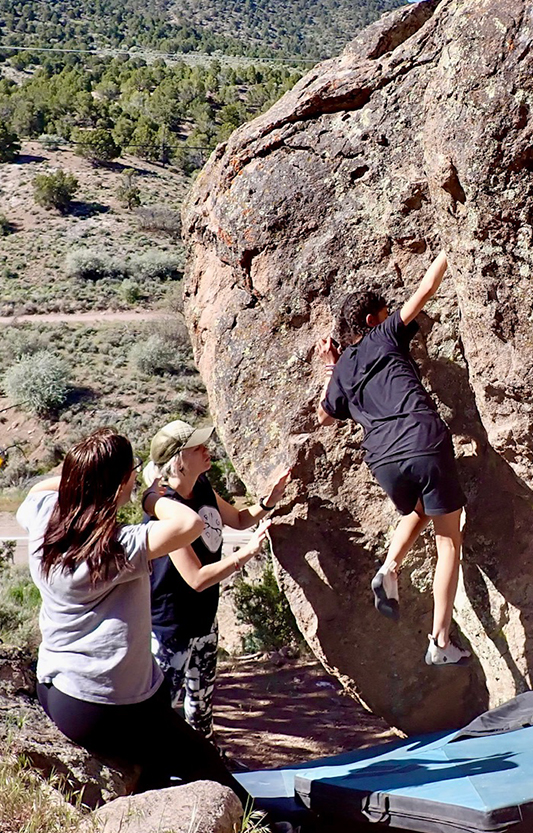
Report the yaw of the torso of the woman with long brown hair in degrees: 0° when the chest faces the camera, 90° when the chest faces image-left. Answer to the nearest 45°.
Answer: approximately 225°

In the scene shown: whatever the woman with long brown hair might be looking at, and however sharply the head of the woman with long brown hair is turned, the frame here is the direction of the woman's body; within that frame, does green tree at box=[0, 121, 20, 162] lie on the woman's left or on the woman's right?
on the woman's left

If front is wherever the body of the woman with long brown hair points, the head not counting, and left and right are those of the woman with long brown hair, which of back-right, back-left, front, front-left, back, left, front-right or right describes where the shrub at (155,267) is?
front-left

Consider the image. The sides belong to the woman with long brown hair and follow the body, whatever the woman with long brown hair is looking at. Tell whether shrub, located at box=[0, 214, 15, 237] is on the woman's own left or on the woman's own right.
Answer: on the woman's own left

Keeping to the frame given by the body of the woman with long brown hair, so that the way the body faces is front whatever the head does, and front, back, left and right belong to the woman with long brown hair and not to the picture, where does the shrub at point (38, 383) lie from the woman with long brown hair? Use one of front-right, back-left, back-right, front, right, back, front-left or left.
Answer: front-left

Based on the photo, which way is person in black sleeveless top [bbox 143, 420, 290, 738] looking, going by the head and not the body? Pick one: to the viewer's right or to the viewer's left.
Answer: to the viewer's right

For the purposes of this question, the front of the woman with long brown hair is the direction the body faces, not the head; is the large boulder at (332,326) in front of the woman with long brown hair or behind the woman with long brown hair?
in front

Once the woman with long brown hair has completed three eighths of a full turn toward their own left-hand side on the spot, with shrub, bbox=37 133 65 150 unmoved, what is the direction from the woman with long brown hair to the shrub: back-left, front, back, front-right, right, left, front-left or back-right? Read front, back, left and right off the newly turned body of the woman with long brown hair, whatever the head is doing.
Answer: right

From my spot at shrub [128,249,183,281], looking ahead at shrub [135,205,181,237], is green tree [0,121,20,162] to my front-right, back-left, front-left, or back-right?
front-left

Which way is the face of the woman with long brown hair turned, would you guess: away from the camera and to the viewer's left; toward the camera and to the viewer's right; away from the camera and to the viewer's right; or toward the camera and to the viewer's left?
away from the camera and to the viewer's right

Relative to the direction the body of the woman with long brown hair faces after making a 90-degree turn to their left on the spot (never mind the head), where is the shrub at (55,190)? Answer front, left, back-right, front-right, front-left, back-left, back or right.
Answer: front-right

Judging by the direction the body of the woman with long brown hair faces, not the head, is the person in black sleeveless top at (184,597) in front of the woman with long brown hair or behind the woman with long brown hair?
in front
